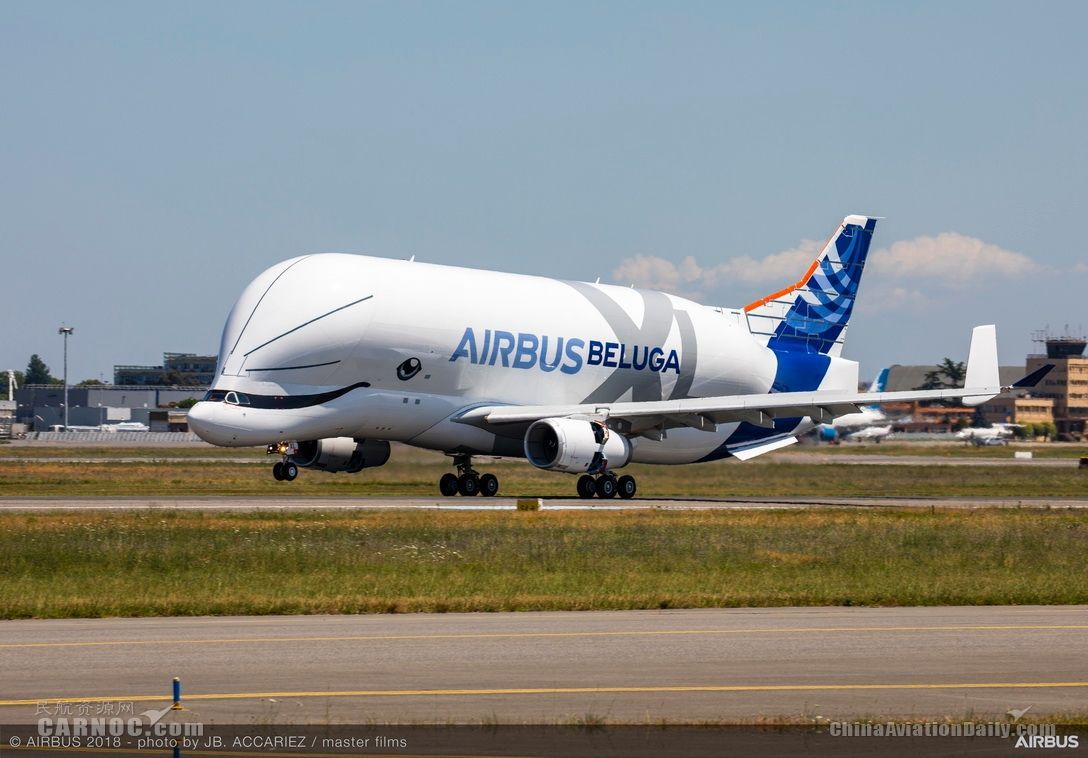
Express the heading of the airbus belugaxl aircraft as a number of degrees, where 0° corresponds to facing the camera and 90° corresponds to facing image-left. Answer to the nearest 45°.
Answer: approximately 45°
